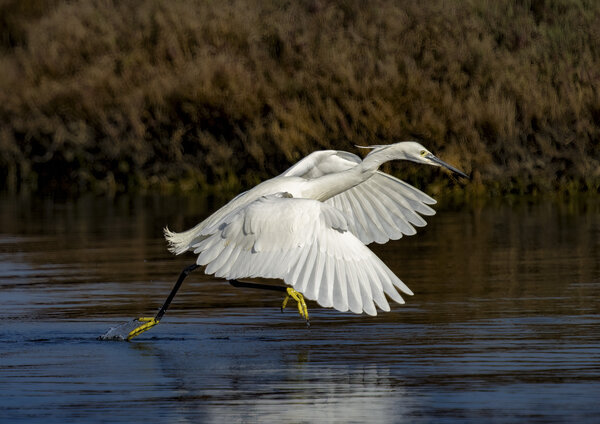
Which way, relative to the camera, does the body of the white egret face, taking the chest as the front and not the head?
to the viewer's right
